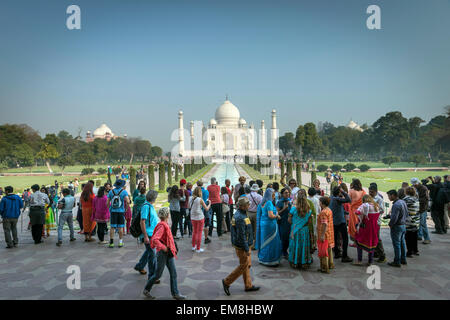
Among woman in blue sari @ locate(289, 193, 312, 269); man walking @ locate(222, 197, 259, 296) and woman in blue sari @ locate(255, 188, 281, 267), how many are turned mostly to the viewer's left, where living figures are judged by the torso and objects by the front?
0

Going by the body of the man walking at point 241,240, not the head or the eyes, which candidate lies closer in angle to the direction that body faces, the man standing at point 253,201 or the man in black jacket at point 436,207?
the man in black jacket

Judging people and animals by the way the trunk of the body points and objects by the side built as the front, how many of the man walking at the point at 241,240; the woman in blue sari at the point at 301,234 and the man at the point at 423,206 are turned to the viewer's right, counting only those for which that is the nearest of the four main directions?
1
